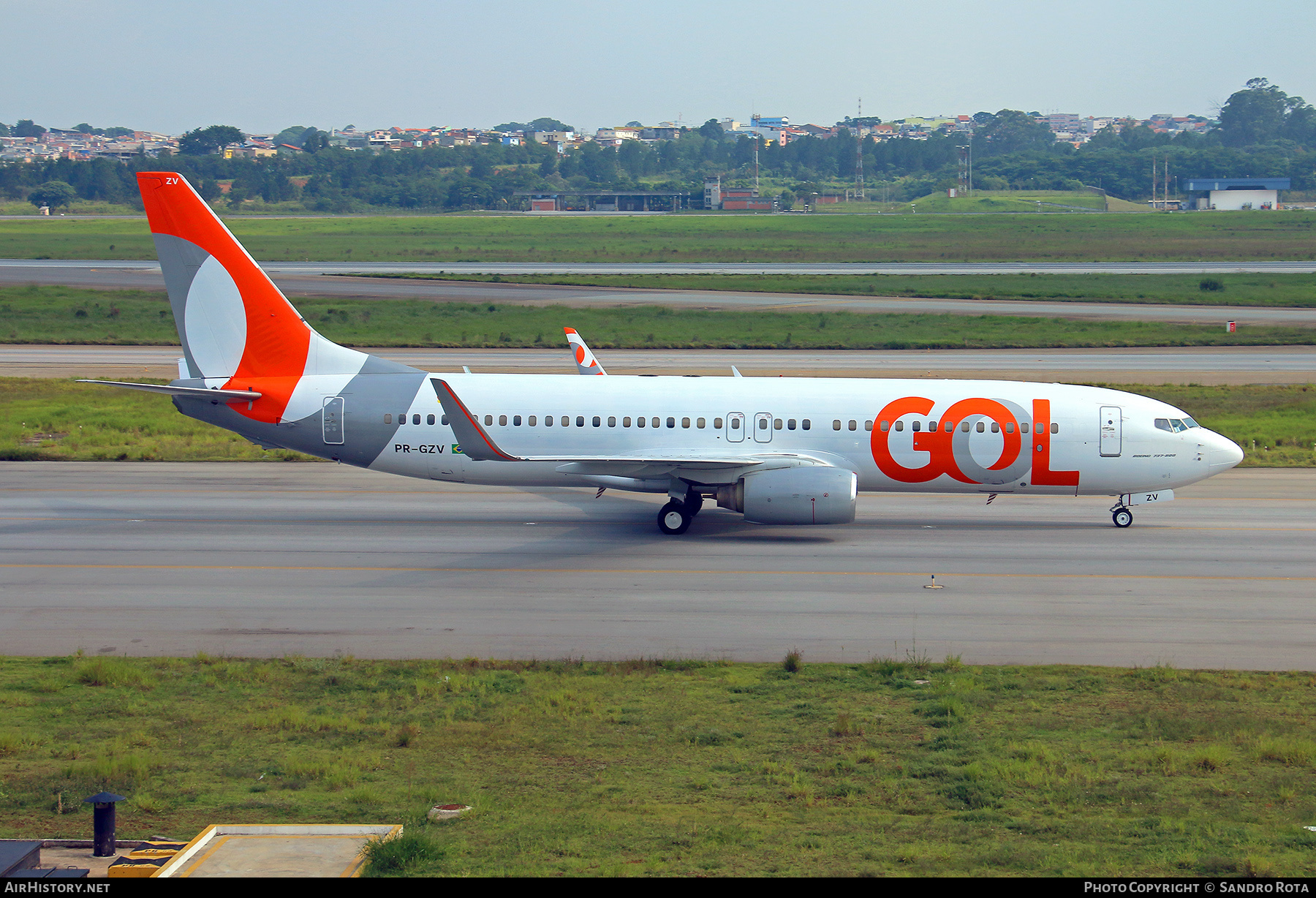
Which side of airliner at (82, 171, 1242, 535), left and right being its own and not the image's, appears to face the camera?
right
